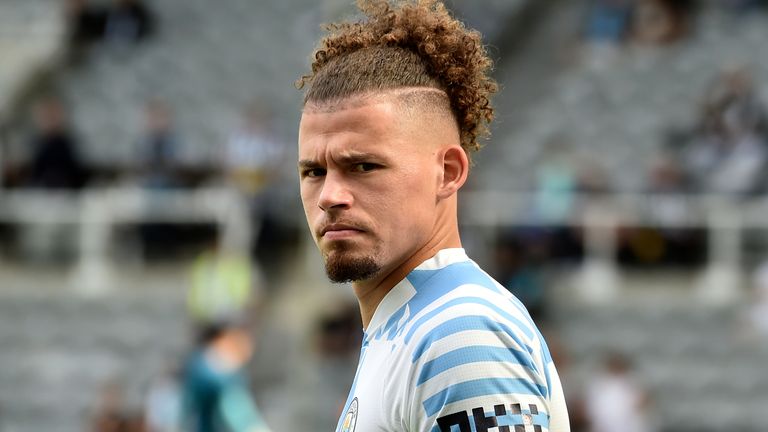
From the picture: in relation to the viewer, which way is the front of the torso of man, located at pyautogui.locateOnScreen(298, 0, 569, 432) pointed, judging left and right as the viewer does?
facing to the left of the viewer
